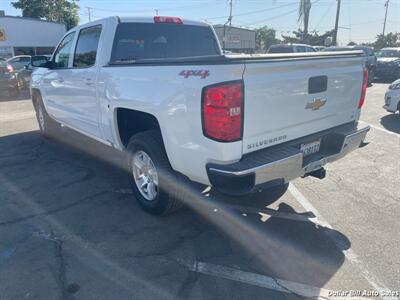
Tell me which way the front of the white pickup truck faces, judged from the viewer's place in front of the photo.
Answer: facing away from the viewer and to the left of the viewer

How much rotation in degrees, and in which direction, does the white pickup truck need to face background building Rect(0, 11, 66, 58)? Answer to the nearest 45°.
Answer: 0° — it already faces it

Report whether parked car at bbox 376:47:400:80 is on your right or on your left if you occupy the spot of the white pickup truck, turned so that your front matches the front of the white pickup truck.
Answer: on your right

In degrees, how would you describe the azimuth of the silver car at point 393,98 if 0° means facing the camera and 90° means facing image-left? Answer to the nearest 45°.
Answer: approximately 45°

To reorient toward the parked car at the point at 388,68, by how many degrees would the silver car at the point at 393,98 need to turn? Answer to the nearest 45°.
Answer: approximately 135° to its right

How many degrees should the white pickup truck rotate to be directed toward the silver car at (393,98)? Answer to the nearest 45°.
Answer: approximately 90° to its right

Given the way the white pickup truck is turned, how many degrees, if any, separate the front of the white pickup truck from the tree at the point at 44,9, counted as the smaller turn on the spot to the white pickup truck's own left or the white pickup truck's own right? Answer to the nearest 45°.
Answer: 0° — it already faces it

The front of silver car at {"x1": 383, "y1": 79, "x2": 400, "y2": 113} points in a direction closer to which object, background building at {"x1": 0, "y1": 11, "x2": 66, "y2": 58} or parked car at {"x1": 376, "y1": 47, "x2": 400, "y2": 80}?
the background building
